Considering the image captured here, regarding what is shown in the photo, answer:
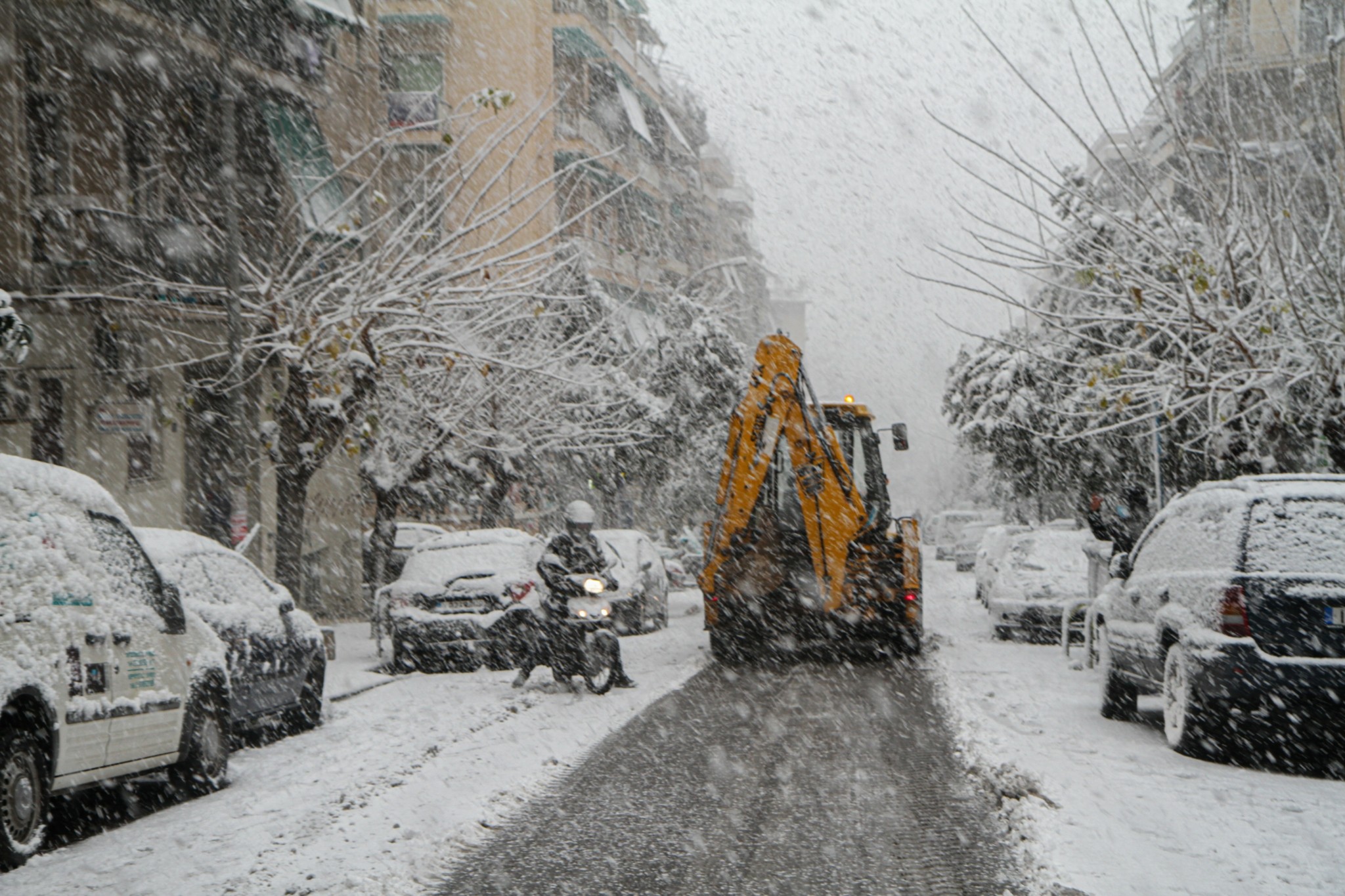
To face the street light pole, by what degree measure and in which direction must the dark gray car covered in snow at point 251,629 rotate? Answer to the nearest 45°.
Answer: approximately 45° to its left

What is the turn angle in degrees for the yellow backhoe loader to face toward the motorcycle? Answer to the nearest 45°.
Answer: approximately 135° to its left

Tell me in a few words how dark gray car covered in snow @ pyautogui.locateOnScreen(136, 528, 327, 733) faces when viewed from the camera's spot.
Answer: facing away from the viewer and to the right of the viewer

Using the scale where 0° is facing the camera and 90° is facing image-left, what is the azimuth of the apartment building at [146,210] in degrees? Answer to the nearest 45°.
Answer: approximately 315°

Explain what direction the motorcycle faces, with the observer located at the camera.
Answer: facing the viewer and to the right of the viewer

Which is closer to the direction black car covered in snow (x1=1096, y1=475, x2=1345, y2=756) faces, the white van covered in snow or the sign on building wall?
the sign on building wall

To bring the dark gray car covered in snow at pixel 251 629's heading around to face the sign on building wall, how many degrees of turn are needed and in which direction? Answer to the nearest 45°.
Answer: approximately 45° to its left

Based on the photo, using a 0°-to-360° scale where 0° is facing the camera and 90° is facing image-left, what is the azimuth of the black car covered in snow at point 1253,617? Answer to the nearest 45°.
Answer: approximately 135°

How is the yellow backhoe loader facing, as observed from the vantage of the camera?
facing away from the viewer

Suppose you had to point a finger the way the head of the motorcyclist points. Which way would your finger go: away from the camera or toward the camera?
toward the camera

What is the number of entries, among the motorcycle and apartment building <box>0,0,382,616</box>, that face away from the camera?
0

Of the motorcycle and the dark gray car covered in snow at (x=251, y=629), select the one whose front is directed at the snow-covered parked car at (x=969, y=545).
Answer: the dark gray car covered in snow

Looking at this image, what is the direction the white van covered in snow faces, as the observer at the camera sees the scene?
facing away from the viewer and to the right of the viewer

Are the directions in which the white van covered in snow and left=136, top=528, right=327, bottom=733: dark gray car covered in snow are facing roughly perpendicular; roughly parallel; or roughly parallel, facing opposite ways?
roughly parallel

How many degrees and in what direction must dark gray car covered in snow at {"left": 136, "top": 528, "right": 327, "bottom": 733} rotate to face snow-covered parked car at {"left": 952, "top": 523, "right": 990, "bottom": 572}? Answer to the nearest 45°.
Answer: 0° — it already faces it

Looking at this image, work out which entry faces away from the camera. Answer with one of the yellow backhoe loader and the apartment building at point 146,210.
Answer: the yellow backhoe loader
